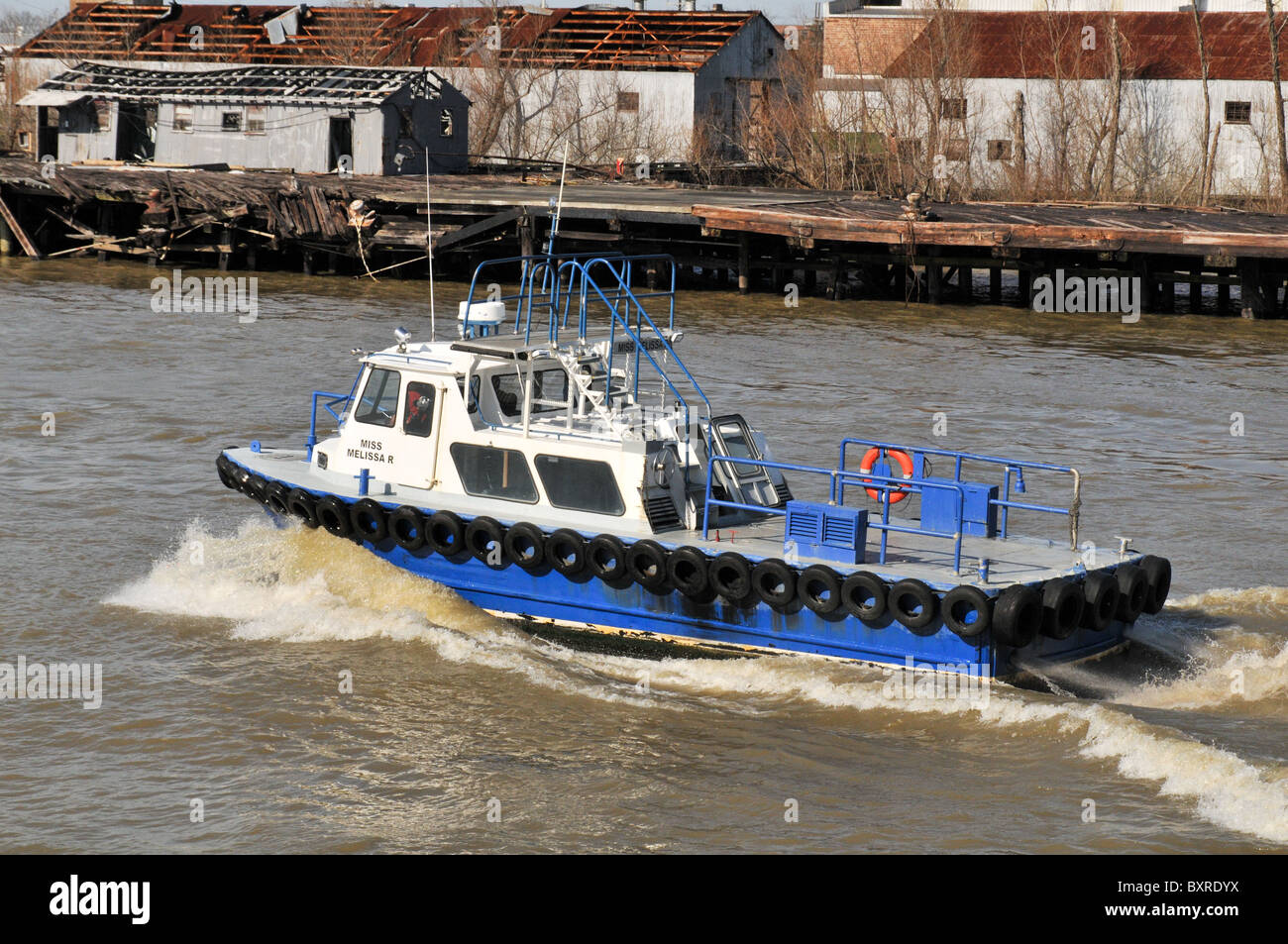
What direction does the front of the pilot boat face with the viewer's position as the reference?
facing away from the viewer and to the left of the viewer
